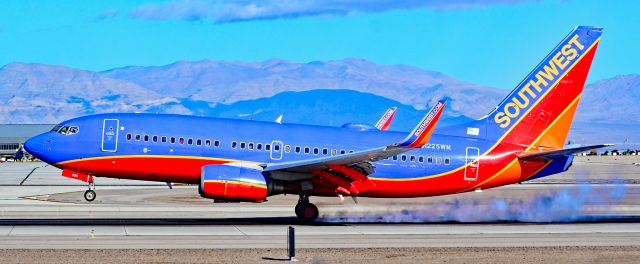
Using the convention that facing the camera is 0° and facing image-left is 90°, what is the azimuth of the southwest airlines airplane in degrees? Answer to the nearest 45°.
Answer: approximately 90°
